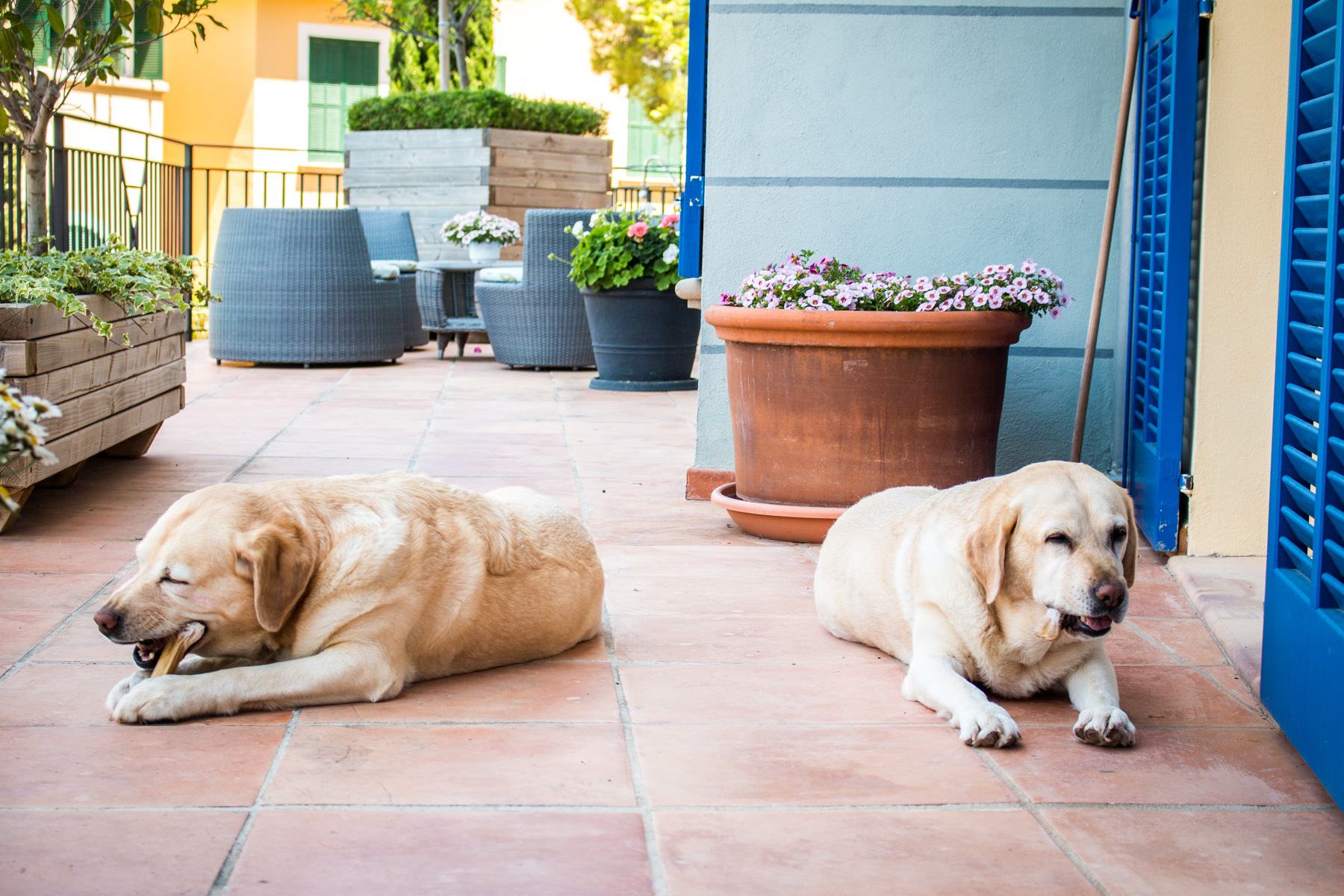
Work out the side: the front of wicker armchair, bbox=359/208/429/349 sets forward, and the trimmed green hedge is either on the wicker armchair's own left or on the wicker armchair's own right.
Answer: on the wicker armchair's own left

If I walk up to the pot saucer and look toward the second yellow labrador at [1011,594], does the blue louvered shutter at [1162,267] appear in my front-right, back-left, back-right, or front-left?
front-left

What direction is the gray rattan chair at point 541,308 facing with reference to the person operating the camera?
facing away from the viewer and to the left of the viewer

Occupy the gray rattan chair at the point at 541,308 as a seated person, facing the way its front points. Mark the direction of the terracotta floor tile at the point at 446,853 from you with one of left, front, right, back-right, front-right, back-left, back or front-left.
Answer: back-left

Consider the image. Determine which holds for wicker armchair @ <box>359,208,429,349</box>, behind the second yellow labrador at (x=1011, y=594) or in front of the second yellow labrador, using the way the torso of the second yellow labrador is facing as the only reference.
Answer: behind

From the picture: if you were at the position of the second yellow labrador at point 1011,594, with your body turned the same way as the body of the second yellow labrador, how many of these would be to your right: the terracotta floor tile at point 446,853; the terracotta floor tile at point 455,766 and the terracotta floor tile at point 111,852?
3

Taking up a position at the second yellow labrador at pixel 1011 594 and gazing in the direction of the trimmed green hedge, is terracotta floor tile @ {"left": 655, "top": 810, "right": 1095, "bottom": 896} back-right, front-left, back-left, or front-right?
back-left

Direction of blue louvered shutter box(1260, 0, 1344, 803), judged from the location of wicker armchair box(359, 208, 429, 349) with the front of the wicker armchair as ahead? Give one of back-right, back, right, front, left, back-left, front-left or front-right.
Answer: front-right

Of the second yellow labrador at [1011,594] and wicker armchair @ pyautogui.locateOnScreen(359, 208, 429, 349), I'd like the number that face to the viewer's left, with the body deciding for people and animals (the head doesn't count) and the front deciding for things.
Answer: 0

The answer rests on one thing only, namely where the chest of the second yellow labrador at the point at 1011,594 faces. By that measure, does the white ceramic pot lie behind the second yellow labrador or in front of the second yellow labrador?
behind

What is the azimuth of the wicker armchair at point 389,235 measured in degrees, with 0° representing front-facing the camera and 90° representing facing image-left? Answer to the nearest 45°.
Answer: approximately 315°

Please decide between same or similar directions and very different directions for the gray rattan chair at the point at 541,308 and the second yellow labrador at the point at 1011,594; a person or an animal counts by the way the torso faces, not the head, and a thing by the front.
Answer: very different directions

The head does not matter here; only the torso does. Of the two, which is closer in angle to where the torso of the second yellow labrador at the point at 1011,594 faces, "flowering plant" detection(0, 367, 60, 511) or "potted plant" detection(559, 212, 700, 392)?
the flowering plant

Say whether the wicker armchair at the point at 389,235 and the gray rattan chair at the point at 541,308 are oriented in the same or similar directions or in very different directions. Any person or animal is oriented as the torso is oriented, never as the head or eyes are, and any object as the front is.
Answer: very different directions

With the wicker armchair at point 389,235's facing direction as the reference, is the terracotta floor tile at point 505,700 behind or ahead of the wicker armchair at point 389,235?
ahead
